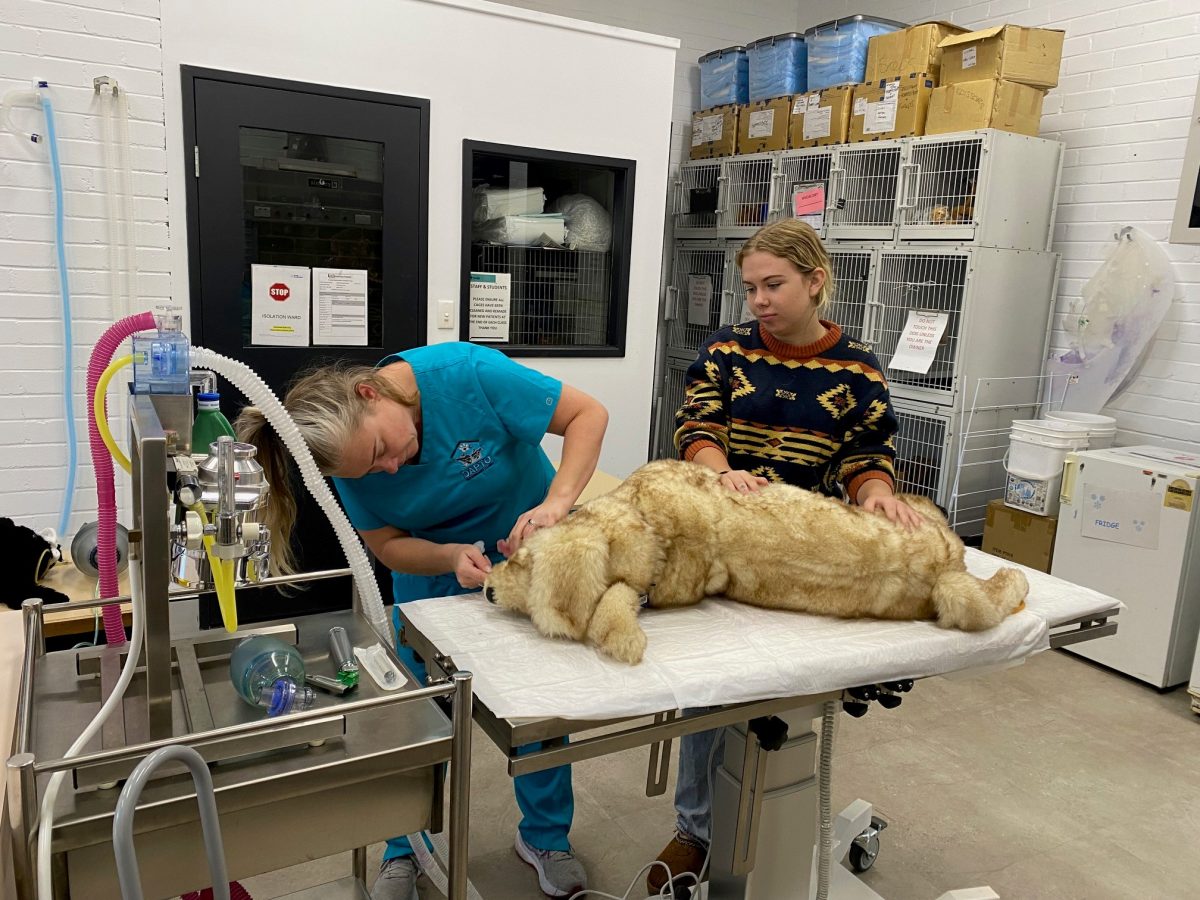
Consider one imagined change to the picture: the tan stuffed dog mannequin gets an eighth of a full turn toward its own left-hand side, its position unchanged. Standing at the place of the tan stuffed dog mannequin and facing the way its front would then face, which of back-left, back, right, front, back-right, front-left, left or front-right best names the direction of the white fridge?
back

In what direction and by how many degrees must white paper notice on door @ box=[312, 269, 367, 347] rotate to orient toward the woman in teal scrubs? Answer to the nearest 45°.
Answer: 0° — it already faces them

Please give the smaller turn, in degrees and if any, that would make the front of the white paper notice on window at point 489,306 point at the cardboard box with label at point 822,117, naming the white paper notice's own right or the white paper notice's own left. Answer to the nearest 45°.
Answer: approximately 90° to the white paper notice's own left

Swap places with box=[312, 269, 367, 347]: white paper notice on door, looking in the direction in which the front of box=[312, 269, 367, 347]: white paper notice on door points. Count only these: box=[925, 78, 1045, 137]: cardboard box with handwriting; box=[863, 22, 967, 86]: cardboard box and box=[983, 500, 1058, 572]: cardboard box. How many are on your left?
3

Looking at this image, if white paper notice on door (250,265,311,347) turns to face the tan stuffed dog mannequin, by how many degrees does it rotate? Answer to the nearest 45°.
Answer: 0° — it already faces it

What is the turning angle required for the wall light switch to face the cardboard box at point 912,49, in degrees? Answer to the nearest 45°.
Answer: approximately 90° to its left

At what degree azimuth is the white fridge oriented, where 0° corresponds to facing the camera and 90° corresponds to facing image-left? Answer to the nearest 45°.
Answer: approximately 45°

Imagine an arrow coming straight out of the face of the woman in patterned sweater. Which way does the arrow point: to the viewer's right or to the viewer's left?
to the viewer's left

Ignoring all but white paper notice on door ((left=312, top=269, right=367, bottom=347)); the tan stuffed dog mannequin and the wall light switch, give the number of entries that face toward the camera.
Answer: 2

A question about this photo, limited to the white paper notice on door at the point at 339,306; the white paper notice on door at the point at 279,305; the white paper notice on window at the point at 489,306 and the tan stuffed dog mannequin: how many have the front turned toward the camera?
3
